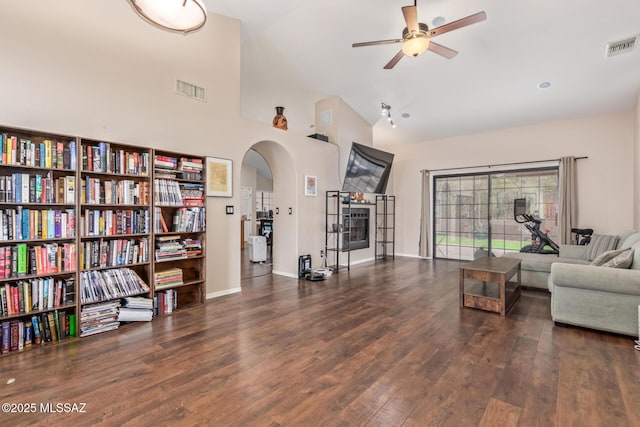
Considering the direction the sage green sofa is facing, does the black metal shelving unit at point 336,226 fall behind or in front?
in front

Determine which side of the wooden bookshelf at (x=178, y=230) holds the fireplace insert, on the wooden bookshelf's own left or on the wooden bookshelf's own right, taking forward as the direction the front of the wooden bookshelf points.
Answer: on the wooden bookshelf's own left

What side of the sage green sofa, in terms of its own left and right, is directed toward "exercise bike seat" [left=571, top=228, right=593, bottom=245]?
right

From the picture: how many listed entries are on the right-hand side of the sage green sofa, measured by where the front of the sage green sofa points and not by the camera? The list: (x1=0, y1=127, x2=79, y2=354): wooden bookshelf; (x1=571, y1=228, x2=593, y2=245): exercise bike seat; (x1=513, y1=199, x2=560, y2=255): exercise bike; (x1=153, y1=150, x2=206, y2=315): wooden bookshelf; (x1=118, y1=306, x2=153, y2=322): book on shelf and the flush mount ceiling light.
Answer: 2

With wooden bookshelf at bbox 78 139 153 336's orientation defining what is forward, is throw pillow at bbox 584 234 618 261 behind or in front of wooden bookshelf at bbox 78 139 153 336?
in front

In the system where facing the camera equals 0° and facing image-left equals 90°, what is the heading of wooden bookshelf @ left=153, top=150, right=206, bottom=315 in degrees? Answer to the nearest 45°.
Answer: approximately 315°

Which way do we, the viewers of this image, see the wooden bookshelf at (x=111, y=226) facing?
facing the viewer and to the right of the viewer

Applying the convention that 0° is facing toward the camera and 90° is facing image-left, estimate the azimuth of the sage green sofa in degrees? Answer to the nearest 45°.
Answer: approximately 90°

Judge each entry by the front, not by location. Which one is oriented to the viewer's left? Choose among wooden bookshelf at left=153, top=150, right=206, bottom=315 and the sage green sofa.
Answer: the sage green sofa

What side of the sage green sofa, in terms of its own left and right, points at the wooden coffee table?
front
